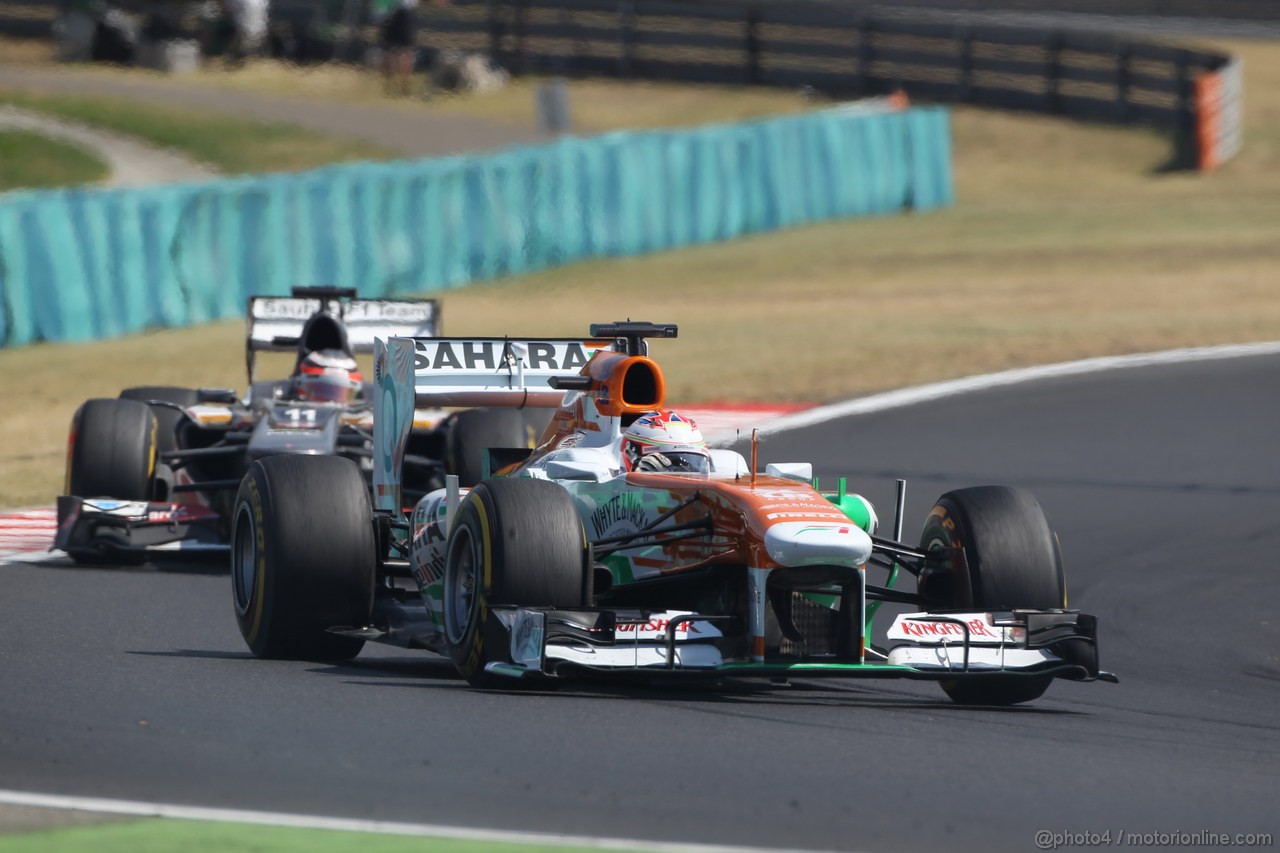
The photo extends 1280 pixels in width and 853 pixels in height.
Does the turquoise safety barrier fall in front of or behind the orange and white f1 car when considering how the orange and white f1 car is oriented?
behind

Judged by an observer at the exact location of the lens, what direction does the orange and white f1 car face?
facing the viewer and to the right of the viewer

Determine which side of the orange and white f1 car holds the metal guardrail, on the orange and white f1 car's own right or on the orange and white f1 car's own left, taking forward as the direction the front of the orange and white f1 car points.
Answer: on the orange and white f1 car's own left

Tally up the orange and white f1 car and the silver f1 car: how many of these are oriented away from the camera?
0

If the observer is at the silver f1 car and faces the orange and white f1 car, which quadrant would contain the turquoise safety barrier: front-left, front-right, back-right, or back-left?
back-left

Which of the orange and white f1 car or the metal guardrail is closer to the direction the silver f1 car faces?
the orange and white f1 car

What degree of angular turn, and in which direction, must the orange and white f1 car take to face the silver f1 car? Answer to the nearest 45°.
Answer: approximately 180°

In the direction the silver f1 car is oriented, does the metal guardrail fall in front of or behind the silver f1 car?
behind

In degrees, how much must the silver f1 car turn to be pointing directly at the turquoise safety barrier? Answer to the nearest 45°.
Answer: approximately 180°

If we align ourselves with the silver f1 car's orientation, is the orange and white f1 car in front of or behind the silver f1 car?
in front
